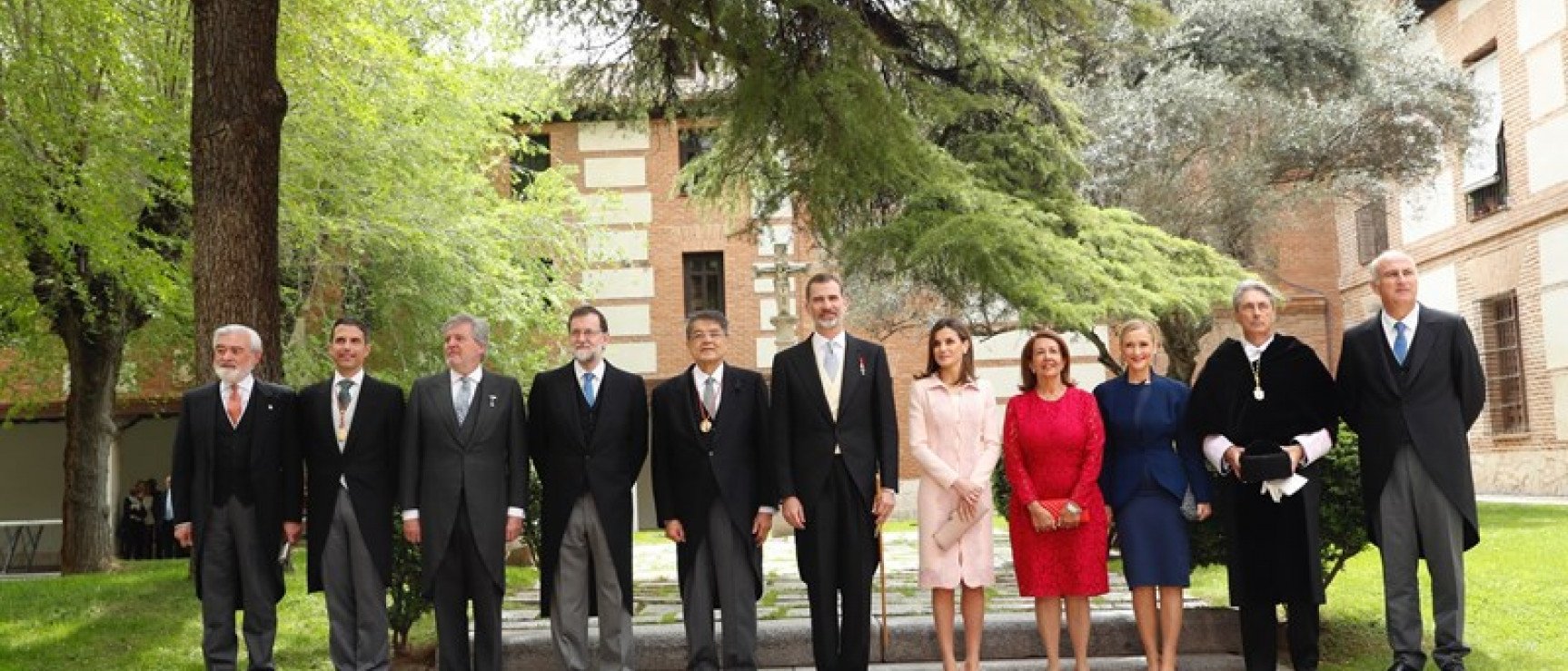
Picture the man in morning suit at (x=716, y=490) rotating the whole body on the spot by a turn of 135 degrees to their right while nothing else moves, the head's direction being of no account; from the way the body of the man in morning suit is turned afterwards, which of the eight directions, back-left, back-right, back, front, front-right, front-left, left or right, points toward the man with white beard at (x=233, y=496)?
front-left

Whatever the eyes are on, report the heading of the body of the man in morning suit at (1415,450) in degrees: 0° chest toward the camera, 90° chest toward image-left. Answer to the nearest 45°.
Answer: approximately 0°

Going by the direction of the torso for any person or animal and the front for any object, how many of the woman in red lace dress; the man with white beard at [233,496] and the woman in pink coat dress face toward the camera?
3

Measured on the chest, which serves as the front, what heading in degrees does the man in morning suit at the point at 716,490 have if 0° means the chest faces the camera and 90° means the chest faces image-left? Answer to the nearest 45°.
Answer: approximately 0°

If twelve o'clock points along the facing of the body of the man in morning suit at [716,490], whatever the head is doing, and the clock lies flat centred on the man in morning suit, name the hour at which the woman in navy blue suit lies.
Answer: The woman in navy blue suit is roughly at 9 o'clock from the man in morning suit.

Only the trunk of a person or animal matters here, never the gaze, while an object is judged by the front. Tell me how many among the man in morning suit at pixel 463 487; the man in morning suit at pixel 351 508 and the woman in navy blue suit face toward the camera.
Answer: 3

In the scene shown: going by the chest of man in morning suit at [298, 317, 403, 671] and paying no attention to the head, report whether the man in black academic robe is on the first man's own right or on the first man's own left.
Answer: on the first man's own left

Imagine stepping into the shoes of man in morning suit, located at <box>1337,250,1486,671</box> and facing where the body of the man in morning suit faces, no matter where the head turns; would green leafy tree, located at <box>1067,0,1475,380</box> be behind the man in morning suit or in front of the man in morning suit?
behind

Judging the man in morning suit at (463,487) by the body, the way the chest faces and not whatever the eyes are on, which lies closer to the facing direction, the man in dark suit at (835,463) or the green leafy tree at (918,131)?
the man in dark suit

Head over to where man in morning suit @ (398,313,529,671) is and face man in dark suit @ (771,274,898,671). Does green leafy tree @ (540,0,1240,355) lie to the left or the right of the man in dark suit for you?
left

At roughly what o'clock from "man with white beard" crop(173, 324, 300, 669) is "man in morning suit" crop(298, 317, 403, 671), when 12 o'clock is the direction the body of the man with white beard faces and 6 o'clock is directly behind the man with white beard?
The man in morning suit is roughly at 10 o'clock from the man with white beard.

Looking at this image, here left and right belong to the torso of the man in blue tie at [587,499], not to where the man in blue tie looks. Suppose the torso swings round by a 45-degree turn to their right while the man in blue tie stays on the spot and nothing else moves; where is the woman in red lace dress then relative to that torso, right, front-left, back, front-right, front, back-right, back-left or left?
back-left

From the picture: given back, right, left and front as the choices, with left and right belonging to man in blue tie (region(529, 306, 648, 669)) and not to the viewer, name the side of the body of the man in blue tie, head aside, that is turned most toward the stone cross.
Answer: back
